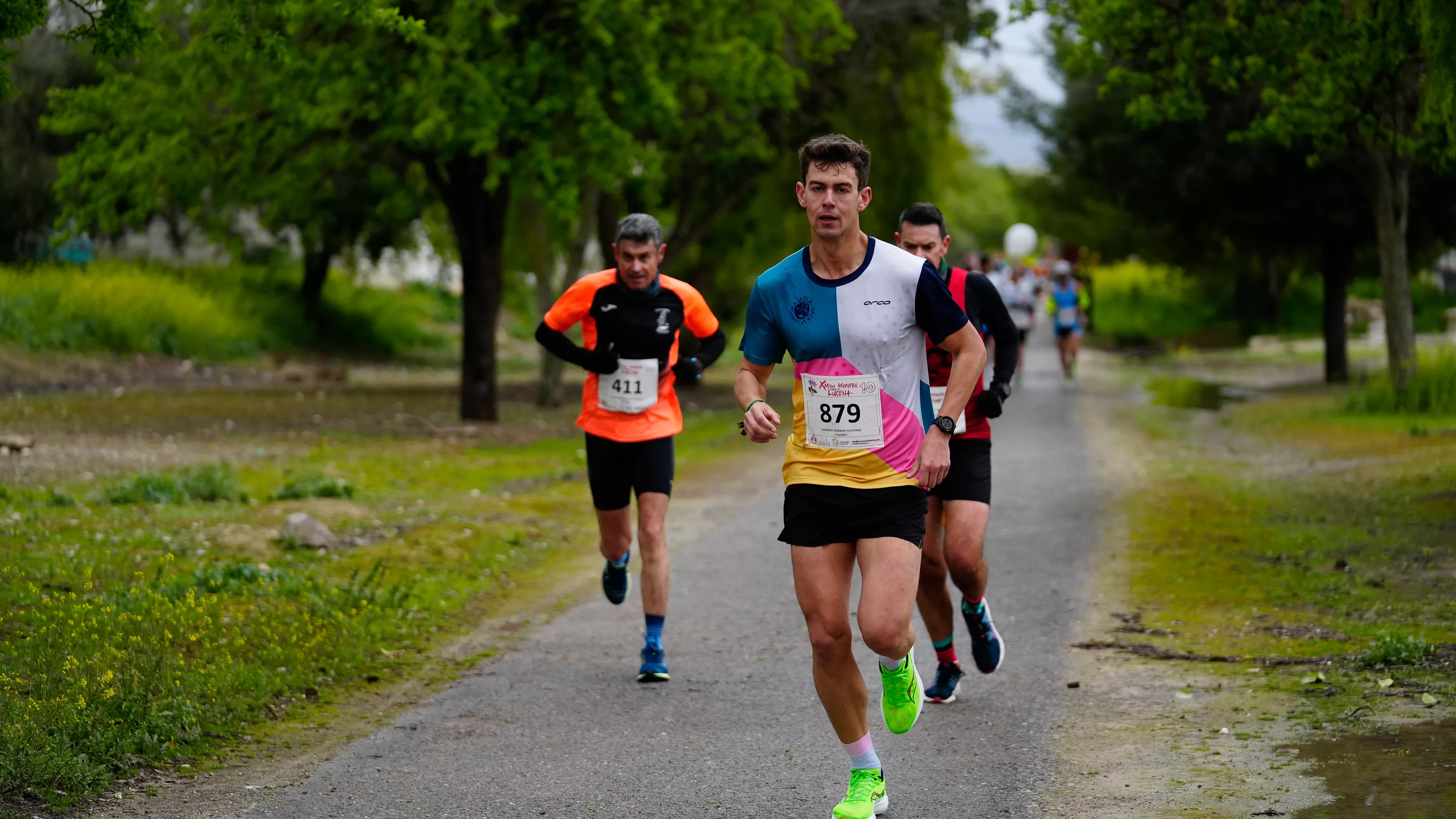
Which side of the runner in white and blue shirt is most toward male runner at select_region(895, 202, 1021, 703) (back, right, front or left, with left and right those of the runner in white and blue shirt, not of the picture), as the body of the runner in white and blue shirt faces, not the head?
back

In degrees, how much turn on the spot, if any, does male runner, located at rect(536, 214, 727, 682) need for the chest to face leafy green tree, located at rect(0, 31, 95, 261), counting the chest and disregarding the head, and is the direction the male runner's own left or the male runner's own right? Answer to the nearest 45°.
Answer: approximately 135° to the male runner's own right

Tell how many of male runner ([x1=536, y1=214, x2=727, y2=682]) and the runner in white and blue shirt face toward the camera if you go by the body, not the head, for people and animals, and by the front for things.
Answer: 2

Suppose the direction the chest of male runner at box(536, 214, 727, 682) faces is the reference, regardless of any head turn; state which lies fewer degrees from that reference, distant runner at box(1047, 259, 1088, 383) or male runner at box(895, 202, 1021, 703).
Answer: the male runner

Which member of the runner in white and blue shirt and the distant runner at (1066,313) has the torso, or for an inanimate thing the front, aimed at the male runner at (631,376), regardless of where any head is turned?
the distant runner

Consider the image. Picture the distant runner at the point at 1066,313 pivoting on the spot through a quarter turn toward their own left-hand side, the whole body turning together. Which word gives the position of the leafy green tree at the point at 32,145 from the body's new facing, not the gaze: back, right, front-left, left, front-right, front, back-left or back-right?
back

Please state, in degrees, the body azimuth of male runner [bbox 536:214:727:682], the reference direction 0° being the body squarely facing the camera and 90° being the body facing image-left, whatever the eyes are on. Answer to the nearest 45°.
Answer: approximately 0°
